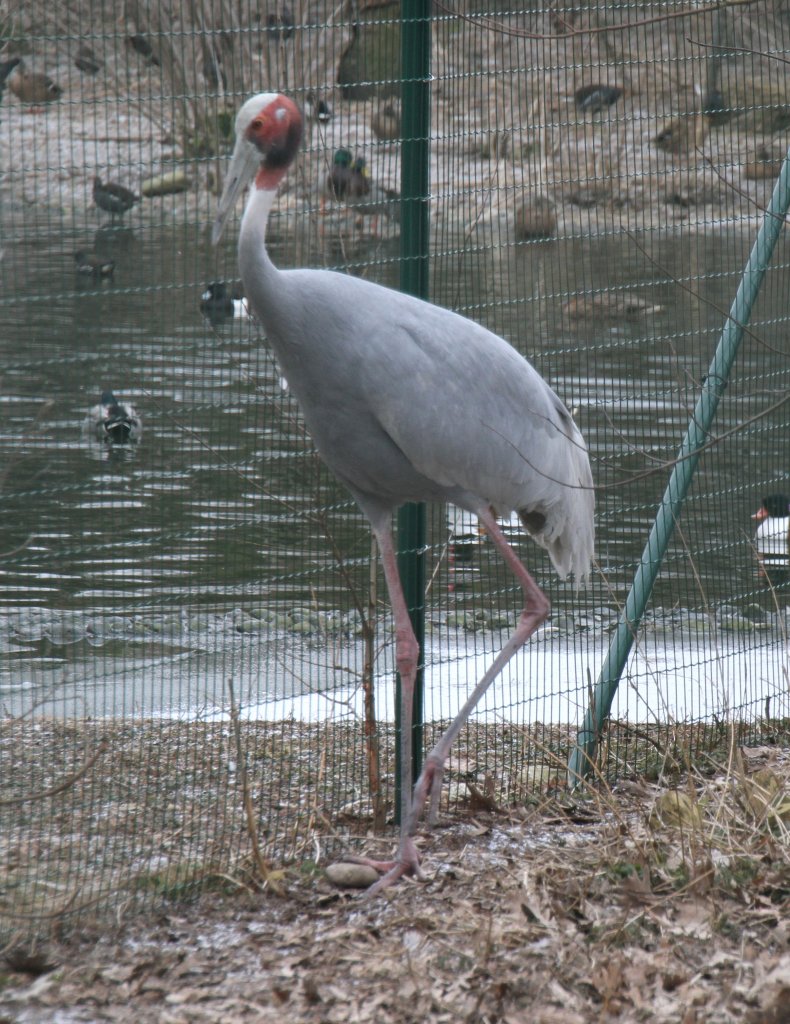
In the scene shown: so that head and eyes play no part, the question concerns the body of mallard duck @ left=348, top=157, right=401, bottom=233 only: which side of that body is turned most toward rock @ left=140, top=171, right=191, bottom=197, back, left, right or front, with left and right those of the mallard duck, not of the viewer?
front

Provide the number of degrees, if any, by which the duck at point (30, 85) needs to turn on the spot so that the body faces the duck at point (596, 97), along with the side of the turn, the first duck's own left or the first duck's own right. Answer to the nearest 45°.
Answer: approximately 180°

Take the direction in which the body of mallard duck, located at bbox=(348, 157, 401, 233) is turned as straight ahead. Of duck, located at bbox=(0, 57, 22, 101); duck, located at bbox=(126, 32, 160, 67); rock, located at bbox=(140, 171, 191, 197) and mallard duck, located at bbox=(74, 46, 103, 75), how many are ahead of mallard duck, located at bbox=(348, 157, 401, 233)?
4

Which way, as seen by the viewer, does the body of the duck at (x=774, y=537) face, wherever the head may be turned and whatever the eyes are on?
to the viewer's left

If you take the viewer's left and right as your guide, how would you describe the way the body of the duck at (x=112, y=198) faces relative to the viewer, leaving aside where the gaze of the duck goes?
facing to the left of the viewer

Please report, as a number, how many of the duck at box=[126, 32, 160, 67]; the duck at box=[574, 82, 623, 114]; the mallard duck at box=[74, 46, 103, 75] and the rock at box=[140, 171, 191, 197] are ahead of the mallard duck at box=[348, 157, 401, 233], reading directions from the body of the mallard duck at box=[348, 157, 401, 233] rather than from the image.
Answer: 3
